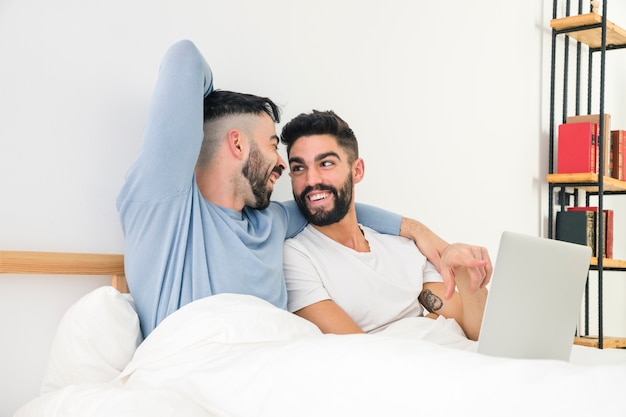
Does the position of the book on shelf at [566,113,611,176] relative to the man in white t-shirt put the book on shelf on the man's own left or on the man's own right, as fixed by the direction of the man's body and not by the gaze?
on the man's own left

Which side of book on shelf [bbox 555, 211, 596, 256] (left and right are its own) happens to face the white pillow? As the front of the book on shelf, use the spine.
right

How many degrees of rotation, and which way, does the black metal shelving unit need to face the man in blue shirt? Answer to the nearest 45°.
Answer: approximately 45° to its right

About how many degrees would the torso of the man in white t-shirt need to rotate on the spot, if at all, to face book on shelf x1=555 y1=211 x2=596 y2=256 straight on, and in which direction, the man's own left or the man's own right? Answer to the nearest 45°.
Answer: approximately 90° to the man's own left

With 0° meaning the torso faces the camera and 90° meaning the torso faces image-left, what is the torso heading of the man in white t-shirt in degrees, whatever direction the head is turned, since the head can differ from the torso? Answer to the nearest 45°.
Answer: approximately 315°

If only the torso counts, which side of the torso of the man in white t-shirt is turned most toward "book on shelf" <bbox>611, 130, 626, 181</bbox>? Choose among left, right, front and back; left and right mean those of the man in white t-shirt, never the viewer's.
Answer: left
